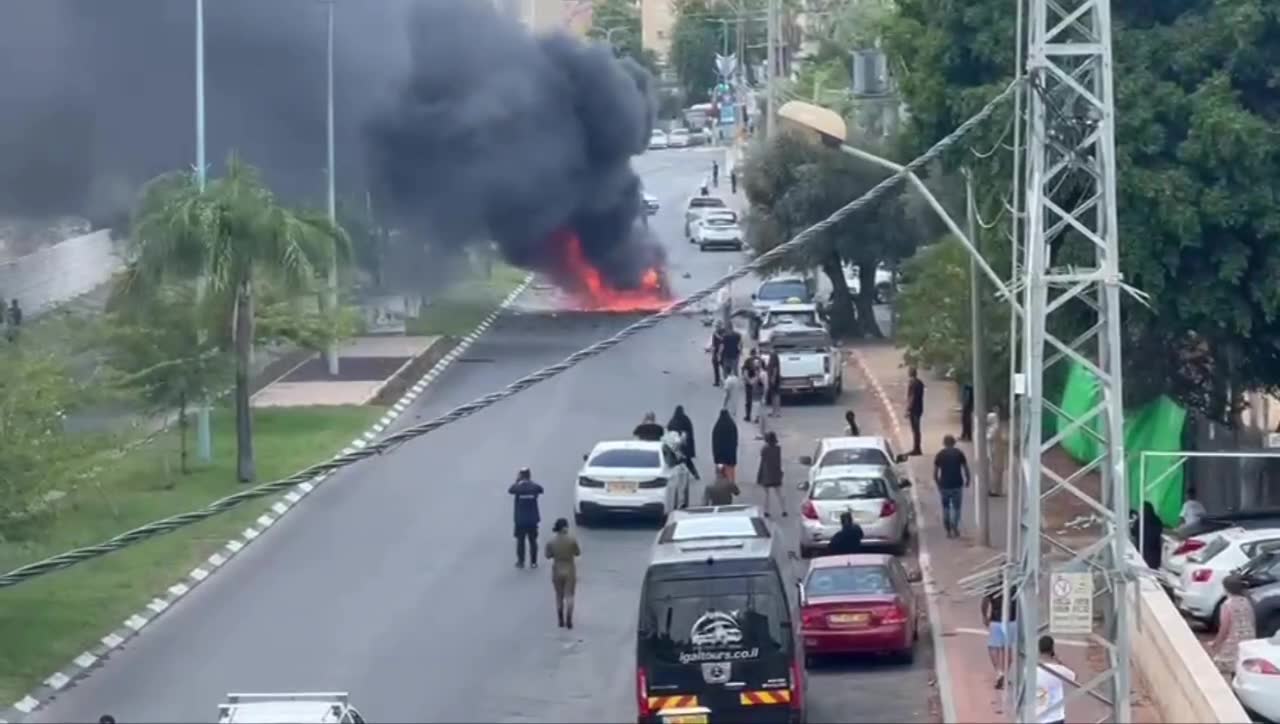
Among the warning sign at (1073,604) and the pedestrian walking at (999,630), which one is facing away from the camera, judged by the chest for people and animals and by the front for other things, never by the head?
the pedestrian walking

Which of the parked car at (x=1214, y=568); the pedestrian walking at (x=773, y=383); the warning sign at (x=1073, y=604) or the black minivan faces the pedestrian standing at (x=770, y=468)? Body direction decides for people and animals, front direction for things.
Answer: the black minivan

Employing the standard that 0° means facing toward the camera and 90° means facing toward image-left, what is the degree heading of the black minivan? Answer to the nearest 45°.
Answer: approximately 180°

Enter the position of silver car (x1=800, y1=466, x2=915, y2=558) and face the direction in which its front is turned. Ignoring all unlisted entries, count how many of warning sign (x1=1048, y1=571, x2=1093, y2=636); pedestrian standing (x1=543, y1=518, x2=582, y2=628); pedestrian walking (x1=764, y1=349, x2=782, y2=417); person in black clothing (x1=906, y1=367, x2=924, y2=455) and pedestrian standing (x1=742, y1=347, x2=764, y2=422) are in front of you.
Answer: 3

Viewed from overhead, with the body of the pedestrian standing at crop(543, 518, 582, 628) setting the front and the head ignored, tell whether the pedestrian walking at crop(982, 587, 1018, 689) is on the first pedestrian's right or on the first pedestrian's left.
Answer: on the first pedestrian's right

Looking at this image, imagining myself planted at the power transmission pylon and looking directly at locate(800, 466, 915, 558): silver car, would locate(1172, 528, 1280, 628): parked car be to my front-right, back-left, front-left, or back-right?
front-right

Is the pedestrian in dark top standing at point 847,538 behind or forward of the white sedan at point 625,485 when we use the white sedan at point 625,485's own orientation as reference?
behind

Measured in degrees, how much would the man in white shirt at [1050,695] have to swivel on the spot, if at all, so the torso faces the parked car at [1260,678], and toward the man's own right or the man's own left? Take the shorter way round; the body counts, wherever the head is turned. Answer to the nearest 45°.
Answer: approximately 45° to the man's own right

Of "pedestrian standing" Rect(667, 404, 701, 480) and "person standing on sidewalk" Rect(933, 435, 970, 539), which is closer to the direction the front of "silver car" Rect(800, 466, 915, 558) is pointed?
the pedestrian standing

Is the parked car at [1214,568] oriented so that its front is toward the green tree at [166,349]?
no

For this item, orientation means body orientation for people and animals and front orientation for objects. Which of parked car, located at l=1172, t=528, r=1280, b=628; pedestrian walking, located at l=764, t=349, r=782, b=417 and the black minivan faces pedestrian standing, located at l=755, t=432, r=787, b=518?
the black minivan

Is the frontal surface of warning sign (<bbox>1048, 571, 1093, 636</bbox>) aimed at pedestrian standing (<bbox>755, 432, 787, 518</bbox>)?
no

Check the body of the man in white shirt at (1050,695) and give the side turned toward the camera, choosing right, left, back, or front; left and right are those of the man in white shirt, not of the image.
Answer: back

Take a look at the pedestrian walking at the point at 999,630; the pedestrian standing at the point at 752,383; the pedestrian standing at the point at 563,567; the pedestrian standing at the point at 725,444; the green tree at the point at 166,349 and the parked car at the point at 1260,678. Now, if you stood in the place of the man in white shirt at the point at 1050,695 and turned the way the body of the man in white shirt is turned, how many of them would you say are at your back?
0

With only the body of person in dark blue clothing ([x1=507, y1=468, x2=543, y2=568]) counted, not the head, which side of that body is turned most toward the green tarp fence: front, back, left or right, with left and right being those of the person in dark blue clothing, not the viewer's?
right

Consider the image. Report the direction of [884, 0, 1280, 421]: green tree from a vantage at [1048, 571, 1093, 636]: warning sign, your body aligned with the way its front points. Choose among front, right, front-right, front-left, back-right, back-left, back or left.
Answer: back

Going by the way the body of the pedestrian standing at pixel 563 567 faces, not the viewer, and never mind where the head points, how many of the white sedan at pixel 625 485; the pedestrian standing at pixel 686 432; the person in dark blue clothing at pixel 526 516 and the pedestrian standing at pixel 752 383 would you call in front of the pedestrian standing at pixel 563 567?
4

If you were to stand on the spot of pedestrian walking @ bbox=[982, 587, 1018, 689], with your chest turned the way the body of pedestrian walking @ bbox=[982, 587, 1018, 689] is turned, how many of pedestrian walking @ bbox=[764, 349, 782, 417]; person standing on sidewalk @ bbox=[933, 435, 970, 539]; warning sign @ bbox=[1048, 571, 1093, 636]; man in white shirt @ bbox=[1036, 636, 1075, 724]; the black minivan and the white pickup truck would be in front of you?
3

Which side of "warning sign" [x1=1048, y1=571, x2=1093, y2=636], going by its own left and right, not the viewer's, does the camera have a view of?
front

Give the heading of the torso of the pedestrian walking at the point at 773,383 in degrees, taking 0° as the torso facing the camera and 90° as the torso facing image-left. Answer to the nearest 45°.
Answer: approximately 180°
